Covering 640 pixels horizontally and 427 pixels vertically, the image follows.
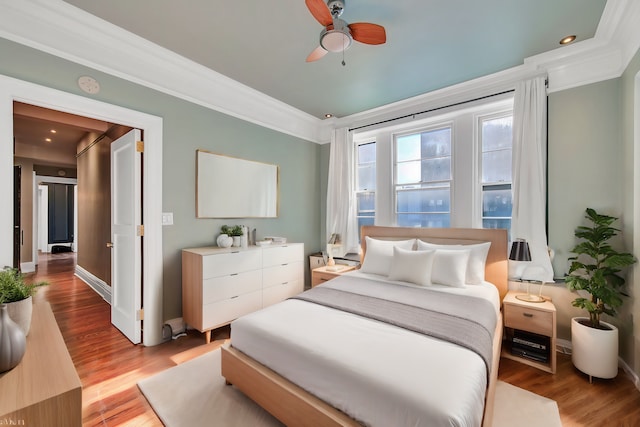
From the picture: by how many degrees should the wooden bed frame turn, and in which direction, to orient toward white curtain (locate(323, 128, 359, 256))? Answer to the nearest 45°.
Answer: approximately 135° to its right

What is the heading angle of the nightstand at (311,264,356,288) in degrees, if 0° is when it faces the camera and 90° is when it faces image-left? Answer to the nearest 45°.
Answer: approximately 45°

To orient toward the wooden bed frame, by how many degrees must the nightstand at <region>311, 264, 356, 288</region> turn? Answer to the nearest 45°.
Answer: approximately 45° to its left

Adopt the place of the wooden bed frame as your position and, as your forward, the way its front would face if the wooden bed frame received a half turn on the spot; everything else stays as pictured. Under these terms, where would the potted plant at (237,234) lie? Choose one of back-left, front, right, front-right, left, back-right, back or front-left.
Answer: left

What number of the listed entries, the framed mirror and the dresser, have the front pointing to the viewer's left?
0

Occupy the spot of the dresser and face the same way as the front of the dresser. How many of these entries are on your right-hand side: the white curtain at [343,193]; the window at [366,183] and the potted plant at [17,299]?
1

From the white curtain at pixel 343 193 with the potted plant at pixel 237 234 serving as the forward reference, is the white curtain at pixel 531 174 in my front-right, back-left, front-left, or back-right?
back-left

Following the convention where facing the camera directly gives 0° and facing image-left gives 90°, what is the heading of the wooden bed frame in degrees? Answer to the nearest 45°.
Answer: approximately 45°

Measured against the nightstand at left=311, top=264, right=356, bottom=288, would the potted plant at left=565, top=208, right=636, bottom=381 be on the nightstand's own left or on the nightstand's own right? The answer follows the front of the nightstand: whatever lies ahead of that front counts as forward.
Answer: on the nightstand's own left

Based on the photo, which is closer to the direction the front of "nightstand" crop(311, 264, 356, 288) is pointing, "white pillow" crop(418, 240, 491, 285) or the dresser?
the dresser

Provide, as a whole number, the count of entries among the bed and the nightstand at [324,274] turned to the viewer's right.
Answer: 0
